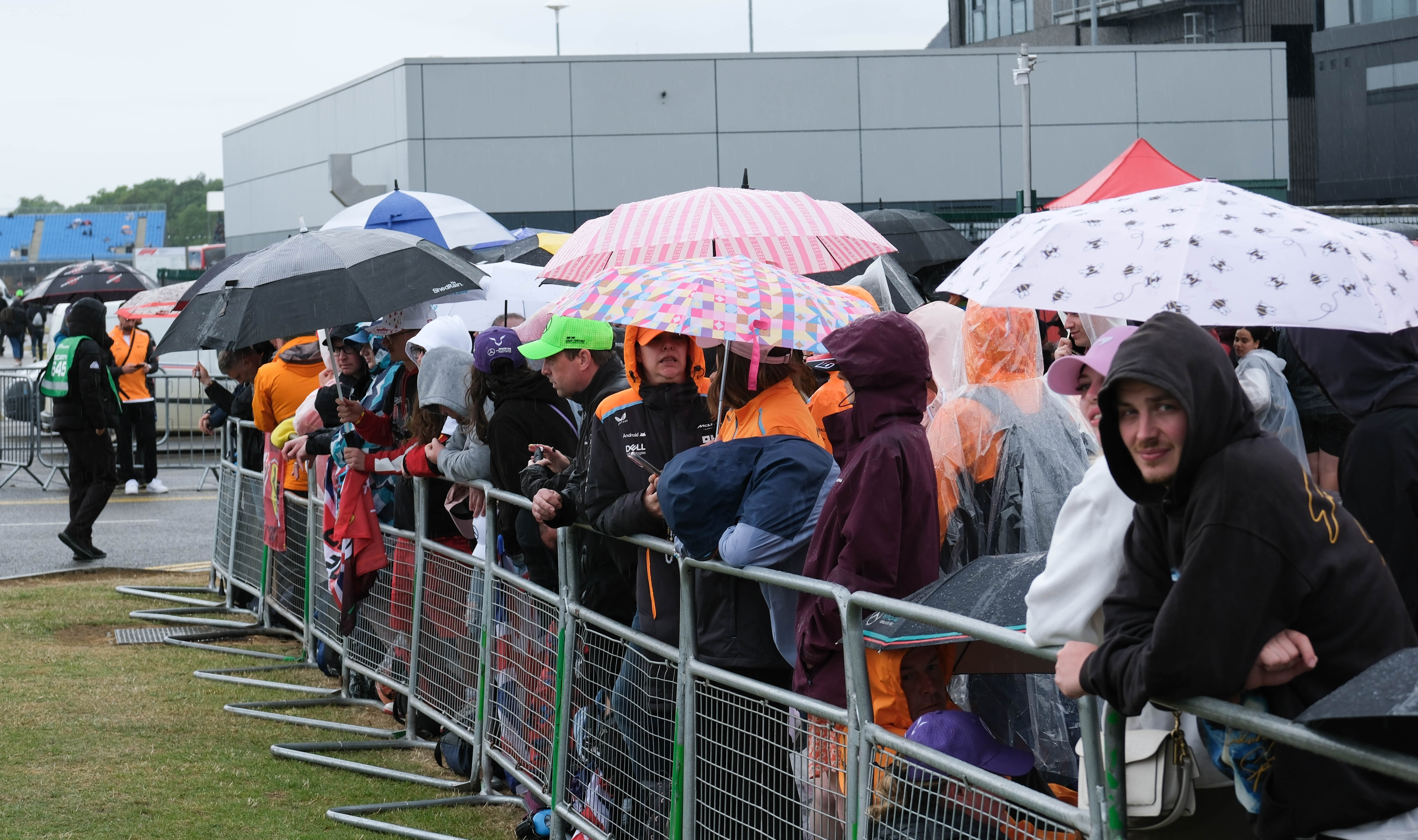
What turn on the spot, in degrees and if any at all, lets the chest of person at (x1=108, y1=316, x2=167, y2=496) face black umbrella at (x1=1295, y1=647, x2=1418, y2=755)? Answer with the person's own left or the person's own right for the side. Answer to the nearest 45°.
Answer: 0° — they already face it

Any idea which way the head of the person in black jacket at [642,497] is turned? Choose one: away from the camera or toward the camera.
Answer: toward the camera

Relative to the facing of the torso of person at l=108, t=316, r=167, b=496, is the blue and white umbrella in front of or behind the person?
in front

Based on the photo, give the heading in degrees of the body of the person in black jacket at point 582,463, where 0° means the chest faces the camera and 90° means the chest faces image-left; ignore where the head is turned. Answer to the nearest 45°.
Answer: approximately 90°

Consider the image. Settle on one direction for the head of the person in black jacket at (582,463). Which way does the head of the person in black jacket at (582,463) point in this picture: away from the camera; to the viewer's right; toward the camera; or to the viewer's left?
to the viewer's left

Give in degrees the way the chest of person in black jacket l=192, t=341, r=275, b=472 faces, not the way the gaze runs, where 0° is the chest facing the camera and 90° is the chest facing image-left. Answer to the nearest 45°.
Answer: approximately 90°
